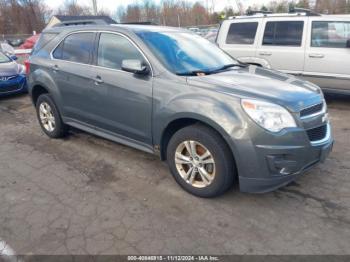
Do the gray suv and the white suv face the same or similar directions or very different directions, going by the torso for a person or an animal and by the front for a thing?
same or similar directions

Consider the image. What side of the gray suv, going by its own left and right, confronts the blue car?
back

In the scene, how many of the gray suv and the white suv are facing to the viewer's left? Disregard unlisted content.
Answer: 0

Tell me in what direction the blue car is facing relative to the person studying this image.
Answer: facing the viewer and to the right of the viewer

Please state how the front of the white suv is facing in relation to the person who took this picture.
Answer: facing to the right of the viewer

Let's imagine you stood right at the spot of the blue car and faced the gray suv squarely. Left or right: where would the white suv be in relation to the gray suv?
left

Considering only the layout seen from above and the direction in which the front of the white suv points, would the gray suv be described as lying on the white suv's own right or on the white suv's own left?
on the white suv's own right

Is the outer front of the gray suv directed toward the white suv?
no

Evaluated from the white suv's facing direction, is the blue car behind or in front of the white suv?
behind
